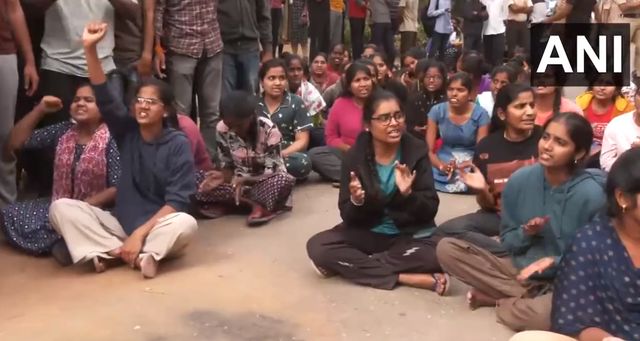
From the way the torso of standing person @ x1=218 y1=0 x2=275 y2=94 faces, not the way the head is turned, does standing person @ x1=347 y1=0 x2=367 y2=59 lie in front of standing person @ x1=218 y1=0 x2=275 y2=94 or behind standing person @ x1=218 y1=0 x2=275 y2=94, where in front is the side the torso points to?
behind

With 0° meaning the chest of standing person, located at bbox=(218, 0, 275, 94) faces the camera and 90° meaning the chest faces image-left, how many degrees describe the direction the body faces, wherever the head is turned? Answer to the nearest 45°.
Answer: approximately 0°

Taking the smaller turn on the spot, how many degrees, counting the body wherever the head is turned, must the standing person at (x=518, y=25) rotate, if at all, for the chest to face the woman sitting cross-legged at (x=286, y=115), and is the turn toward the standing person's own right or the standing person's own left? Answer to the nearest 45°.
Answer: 0° — they already face them

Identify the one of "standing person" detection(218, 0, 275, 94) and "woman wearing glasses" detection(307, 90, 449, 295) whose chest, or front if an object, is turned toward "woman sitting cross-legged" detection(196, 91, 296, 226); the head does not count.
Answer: the standing person

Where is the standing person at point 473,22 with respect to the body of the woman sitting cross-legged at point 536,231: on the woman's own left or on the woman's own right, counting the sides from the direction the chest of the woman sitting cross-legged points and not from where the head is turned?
on the woman's own right

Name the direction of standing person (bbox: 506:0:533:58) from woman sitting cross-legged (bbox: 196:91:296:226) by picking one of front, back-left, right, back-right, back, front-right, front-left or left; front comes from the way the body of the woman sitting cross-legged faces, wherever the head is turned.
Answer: back-left

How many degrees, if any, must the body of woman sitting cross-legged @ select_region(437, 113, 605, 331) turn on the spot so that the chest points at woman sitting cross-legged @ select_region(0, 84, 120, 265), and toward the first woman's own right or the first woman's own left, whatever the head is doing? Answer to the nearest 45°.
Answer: approximately 45° to the first woman's own right
